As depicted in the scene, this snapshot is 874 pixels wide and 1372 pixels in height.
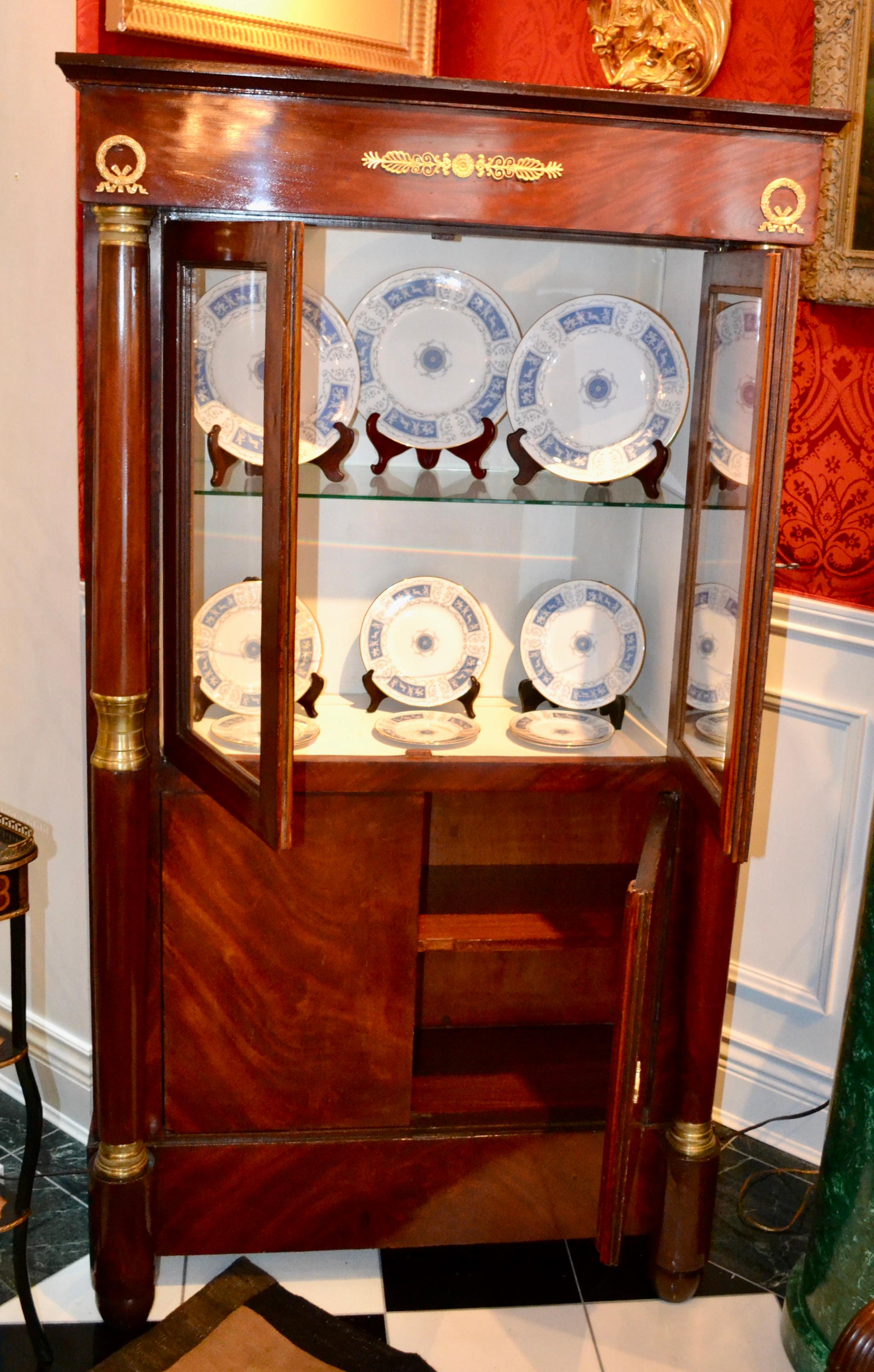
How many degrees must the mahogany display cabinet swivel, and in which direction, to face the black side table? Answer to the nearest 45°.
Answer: approximately 90° to its right

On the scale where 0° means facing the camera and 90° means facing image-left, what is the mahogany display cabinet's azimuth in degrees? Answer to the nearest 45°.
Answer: approximately 0°

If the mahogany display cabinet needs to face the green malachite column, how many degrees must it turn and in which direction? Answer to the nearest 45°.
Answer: approximately 90° to its left
